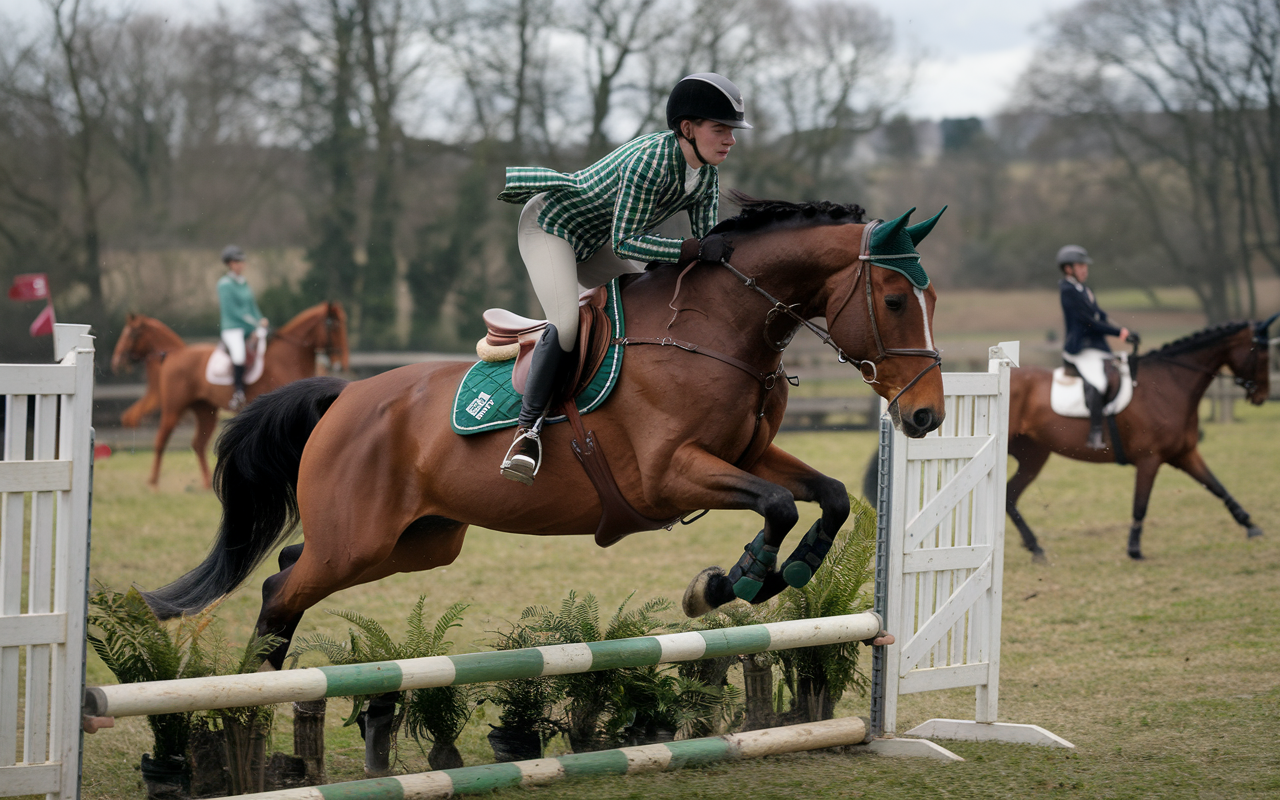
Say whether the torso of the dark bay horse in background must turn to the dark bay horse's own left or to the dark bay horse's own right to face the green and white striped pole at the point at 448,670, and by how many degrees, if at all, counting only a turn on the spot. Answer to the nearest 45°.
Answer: approximately 90° to the dark bay horse's own right

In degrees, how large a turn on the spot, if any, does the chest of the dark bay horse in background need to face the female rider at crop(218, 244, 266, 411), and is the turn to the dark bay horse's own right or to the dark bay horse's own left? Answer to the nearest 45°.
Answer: approximately 180°

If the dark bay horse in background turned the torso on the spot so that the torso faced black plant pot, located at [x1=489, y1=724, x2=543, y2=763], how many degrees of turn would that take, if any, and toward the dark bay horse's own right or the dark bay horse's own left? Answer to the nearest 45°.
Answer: approximately 90° to the dark bay horse's own right

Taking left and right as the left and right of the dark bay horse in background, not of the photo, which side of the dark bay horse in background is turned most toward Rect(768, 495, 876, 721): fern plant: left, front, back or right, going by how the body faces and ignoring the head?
right

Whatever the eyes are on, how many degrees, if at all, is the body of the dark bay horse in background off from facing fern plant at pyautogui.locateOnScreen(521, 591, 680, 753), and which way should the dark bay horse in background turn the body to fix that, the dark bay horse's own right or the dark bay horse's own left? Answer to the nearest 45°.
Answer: approximately 90° to the dark bay horse's own right

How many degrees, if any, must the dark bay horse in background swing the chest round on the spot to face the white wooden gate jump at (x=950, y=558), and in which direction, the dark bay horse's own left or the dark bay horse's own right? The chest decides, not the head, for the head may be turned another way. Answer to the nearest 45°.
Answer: approximately 90° to the dark bay horse's own right

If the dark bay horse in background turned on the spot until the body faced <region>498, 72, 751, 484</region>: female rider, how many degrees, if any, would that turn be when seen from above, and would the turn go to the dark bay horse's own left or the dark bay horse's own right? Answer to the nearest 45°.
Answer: approximately 90° to the dark bay horse's own right

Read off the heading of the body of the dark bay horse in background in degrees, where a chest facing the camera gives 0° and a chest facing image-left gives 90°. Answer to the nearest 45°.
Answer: approximately 270°

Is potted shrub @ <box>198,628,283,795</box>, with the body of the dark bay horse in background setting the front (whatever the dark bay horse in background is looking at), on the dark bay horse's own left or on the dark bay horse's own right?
on the dark bay horse's own right

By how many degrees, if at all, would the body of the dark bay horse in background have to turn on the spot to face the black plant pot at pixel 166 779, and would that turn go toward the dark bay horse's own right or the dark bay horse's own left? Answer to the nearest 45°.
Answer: approximately 90° to the dark bay horse's own right
